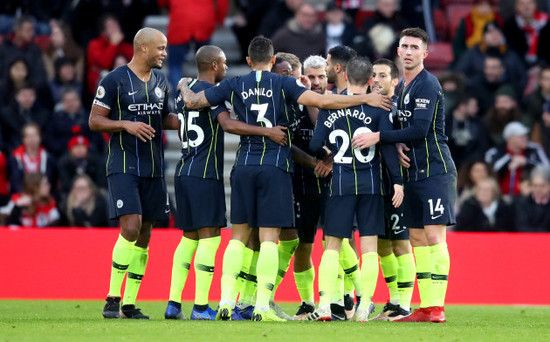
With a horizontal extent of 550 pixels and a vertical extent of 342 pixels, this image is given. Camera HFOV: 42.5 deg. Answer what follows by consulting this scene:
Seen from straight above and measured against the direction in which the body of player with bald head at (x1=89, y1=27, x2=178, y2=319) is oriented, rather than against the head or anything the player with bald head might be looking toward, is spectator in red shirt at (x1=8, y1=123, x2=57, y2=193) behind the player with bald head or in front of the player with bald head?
behind

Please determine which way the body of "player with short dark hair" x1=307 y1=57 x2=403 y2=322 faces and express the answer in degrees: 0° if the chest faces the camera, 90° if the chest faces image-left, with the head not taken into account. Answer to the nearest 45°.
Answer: approximately 180°

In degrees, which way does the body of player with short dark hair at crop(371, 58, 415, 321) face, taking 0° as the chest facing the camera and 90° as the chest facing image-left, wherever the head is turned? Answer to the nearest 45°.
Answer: approximately 45°

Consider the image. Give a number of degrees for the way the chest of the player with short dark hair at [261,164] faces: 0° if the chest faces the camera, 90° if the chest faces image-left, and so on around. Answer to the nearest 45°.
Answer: approximately 180°

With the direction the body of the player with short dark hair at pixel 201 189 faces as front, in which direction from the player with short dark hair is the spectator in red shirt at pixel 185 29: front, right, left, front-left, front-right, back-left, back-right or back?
front-left

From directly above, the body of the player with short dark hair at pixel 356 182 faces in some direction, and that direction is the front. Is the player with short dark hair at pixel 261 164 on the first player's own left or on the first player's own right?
on the first player's own left

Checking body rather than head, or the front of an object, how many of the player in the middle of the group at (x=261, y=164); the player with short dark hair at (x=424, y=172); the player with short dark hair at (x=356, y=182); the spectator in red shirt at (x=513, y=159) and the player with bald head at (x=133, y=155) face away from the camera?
2
